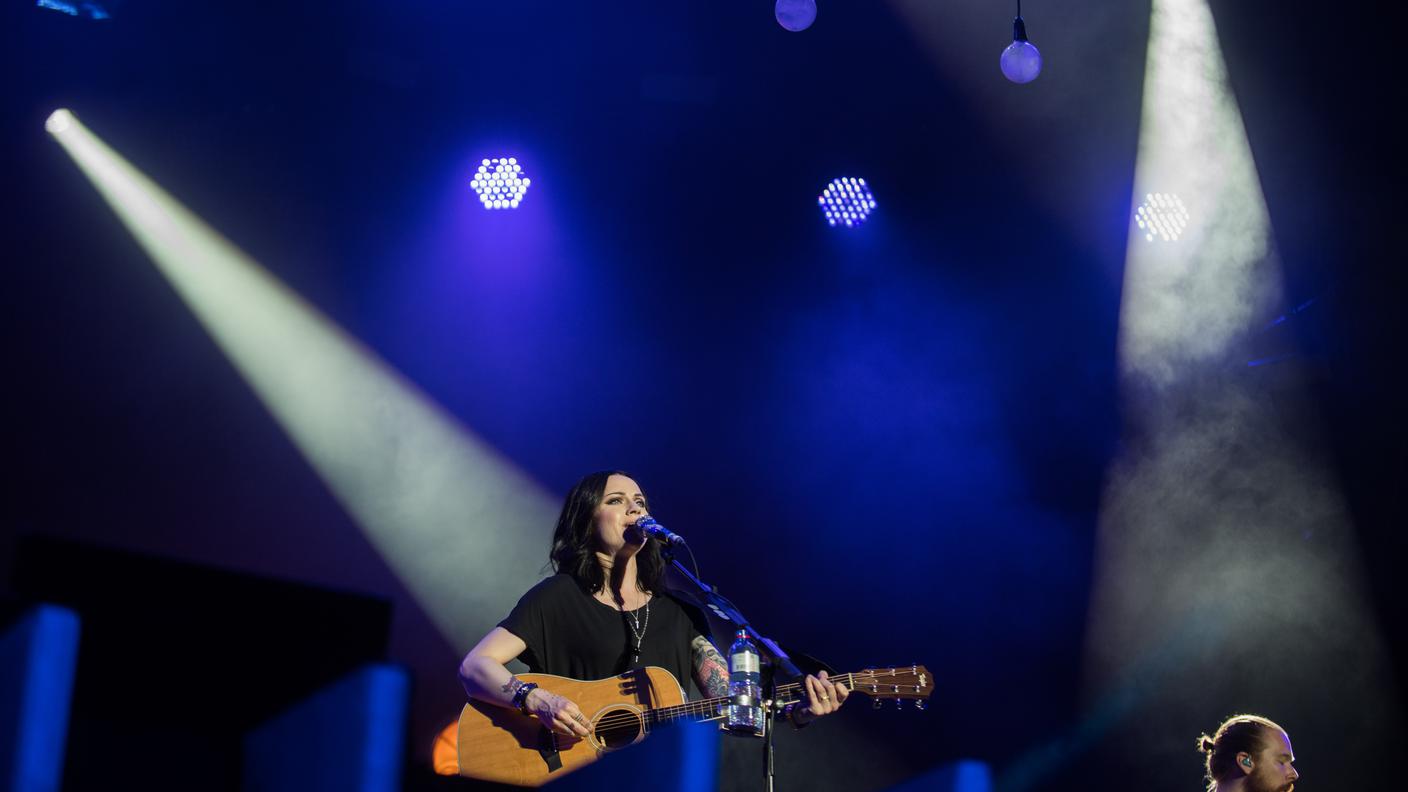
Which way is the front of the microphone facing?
to the viewer's left
